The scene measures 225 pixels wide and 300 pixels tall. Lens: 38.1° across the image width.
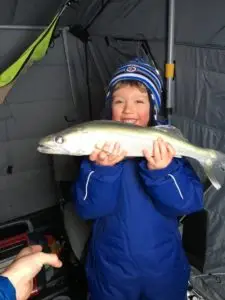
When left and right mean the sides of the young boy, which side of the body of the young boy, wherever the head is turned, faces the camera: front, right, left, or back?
front

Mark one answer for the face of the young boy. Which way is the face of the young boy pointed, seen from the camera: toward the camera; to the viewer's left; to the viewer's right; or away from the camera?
toward the camera
